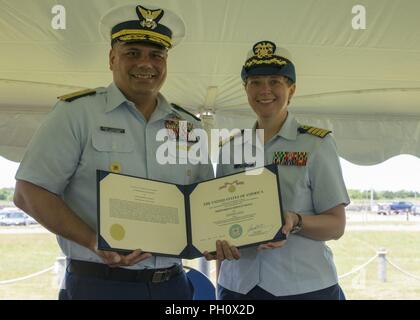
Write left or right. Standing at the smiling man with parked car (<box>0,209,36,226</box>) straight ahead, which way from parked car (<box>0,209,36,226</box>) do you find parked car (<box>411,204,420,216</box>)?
right

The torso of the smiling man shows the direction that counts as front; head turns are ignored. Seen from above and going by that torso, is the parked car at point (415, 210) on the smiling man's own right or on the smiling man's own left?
on the smiling man's own left

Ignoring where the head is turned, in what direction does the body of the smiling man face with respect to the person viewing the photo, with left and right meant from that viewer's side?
facing the viewer and to the right of the viewer

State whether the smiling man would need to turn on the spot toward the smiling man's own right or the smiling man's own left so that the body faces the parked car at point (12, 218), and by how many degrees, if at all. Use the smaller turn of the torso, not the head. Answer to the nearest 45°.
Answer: approximately 135° to the smiling man's own left

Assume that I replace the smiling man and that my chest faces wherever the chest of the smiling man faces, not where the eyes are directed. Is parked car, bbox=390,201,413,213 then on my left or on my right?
on my left
